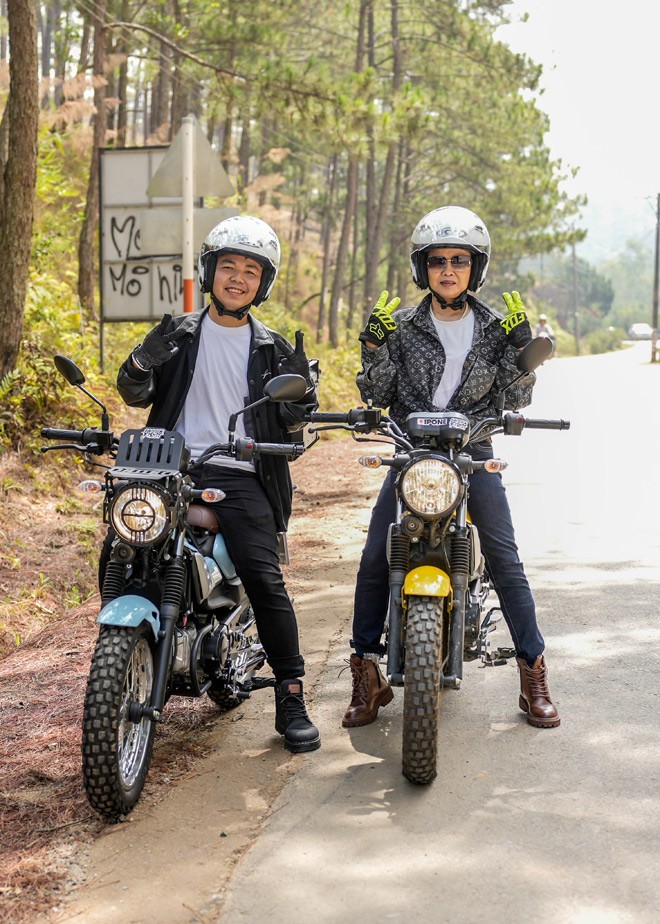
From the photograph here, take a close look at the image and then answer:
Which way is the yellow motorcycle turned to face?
toward the camera

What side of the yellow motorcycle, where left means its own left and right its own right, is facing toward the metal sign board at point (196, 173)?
back

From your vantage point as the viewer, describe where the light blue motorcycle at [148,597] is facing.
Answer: facing the viewer and to the left of the viewer

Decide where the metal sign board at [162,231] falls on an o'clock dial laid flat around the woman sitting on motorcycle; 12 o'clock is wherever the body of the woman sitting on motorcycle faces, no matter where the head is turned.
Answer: The metal sign board is roughly at 5 o'clock from the woman sitting on motorcycle.

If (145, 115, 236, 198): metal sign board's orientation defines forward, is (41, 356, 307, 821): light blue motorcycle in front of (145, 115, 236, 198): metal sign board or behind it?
behind

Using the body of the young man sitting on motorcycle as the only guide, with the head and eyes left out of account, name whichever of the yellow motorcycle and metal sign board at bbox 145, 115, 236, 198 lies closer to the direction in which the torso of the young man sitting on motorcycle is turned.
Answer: the yellow motorcycle

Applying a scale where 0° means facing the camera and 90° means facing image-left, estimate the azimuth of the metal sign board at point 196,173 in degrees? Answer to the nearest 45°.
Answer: approximately 180°

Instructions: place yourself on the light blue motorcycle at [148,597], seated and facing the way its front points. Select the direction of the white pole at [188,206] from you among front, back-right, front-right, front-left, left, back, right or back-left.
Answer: back-right

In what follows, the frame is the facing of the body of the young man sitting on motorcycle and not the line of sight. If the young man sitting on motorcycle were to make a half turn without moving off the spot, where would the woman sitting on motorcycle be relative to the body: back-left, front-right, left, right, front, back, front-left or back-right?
right

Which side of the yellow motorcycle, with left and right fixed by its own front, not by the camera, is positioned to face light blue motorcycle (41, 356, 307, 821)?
right
